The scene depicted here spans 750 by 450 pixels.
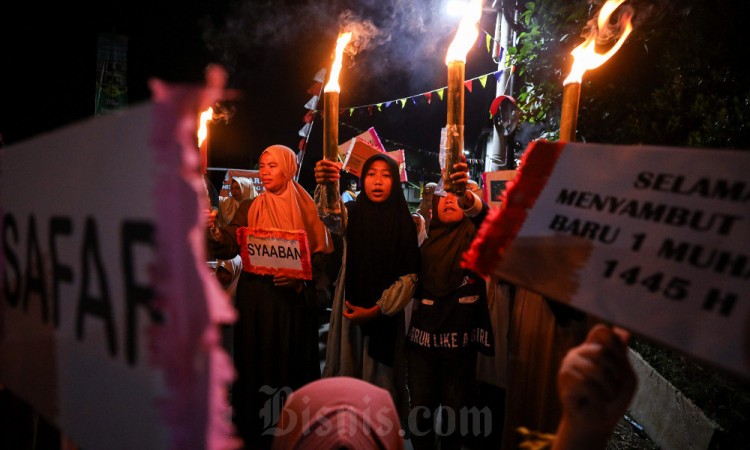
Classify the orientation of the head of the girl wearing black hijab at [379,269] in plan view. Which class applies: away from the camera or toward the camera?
toward the camera

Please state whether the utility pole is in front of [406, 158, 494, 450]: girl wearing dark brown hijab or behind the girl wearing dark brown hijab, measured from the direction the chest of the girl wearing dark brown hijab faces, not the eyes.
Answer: behind

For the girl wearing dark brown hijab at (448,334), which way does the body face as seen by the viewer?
toward the camera

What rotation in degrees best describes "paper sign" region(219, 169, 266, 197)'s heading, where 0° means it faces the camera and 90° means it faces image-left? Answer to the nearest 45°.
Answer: approximately 0°

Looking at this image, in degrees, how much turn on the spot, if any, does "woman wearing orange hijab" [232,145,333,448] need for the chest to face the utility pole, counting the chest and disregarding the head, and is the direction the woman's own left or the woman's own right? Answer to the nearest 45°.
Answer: approximately 180°

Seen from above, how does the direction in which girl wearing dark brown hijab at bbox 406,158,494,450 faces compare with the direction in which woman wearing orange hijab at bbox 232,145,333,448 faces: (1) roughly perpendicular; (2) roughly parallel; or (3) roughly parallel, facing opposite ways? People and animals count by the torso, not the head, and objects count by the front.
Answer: roughly parallel

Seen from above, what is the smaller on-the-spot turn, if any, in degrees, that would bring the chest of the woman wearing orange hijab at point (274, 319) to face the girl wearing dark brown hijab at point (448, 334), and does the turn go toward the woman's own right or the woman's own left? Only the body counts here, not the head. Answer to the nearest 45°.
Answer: approximately 90° to the woman's own left

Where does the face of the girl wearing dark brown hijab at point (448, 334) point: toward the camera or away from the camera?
toward the camera

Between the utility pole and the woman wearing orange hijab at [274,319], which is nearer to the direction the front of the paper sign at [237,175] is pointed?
the woman wearing orange hijab

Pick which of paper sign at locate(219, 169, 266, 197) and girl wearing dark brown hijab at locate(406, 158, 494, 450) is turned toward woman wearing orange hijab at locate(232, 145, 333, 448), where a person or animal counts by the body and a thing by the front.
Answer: the paper sign

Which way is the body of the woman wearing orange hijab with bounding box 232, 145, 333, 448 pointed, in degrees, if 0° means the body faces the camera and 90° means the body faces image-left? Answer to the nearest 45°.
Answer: approximately 45°

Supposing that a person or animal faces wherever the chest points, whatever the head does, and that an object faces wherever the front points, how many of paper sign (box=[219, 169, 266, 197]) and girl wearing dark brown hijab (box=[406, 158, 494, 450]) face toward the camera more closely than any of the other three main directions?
2

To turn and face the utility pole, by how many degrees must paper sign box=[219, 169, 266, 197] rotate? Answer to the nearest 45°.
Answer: approximately 90° to its left

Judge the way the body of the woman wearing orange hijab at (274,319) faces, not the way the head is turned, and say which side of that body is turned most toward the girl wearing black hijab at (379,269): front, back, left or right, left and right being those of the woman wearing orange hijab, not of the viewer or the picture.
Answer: left

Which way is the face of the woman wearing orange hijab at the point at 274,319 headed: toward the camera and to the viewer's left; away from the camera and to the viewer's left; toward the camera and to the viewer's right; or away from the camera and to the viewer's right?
toward the camera and to the viewer's left
